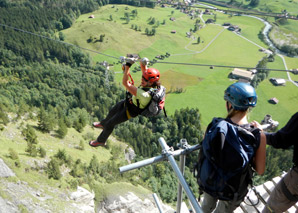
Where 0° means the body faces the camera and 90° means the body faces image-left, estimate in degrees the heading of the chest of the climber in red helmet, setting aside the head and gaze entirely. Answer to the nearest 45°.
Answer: approximately 90°

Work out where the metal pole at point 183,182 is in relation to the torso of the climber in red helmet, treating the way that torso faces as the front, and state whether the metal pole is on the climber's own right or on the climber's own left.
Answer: on the climber's own left
